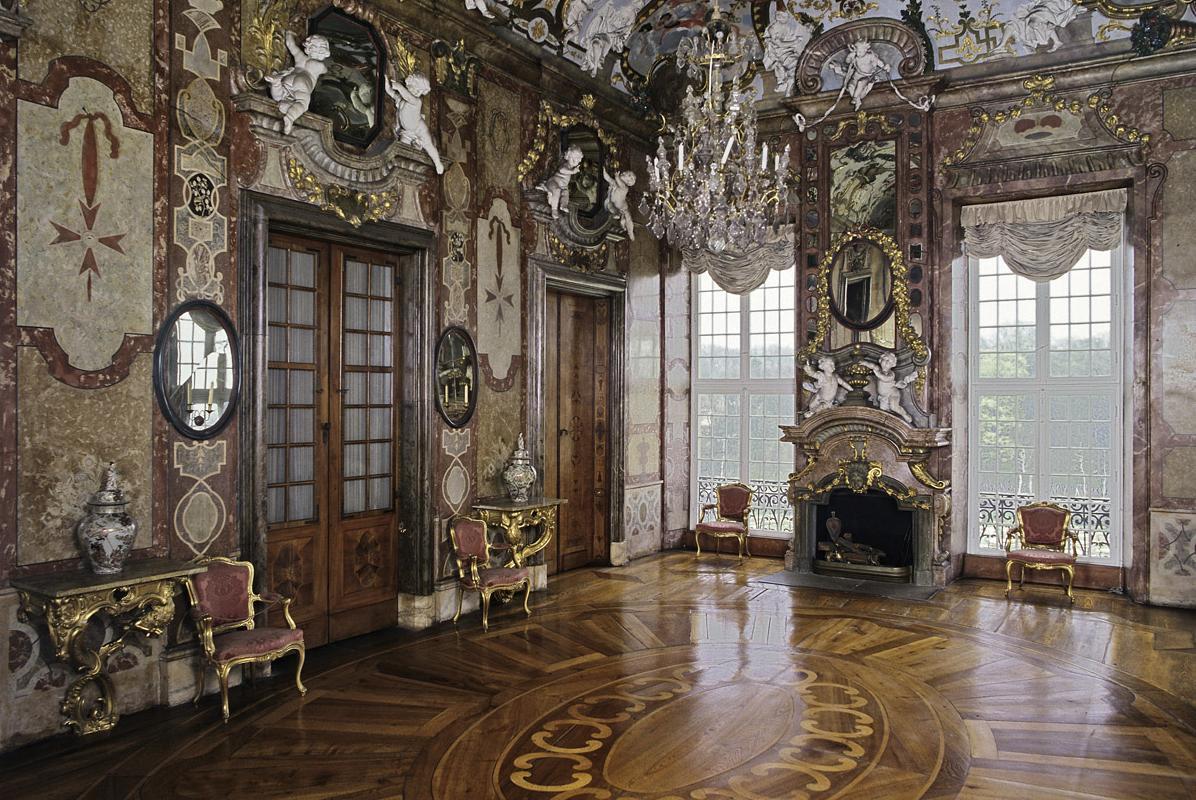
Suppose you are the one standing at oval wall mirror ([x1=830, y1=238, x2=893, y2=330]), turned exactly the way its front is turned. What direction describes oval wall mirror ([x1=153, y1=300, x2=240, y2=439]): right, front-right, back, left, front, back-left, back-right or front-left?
front-right

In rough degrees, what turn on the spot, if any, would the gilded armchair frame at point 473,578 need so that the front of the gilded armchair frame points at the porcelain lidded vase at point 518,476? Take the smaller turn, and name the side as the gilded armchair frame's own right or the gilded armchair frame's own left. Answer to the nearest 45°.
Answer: approximately 90° to the gilded armchair frame's own left

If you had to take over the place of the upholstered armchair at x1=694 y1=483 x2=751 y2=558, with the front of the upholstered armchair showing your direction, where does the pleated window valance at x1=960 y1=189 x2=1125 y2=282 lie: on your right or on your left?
on your left

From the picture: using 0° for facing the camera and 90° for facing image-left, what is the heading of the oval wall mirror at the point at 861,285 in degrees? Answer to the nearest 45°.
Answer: approximately 0°

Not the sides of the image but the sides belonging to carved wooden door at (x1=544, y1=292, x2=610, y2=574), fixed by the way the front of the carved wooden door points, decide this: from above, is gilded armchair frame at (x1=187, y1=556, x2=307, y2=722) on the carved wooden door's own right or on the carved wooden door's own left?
on the carved wooden door's own right

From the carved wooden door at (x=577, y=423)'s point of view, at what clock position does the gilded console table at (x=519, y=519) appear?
The gilded console table is roughly at 2 o'clock from the carved wooden door.

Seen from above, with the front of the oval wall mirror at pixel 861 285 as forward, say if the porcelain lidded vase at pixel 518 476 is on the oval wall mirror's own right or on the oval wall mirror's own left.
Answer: on the oval wall mirror's own right

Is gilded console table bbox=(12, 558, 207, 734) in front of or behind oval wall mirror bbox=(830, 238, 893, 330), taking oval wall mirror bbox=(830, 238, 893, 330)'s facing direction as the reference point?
in front

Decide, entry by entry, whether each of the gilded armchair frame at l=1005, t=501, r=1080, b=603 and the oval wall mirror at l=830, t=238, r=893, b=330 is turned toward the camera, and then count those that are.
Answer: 2

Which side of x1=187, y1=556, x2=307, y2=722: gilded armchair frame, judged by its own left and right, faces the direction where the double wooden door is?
left

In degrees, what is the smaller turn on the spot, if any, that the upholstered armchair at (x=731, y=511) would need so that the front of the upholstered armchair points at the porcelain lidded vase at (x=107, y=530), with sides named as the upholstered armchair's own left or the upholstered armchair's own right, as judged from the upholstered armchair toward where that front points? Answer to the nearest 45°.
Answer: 0° — it already faces it

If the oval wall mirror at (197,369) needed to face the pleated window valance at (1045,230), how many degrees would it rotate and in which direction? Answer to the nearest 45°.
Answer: approximately 45° to its left
